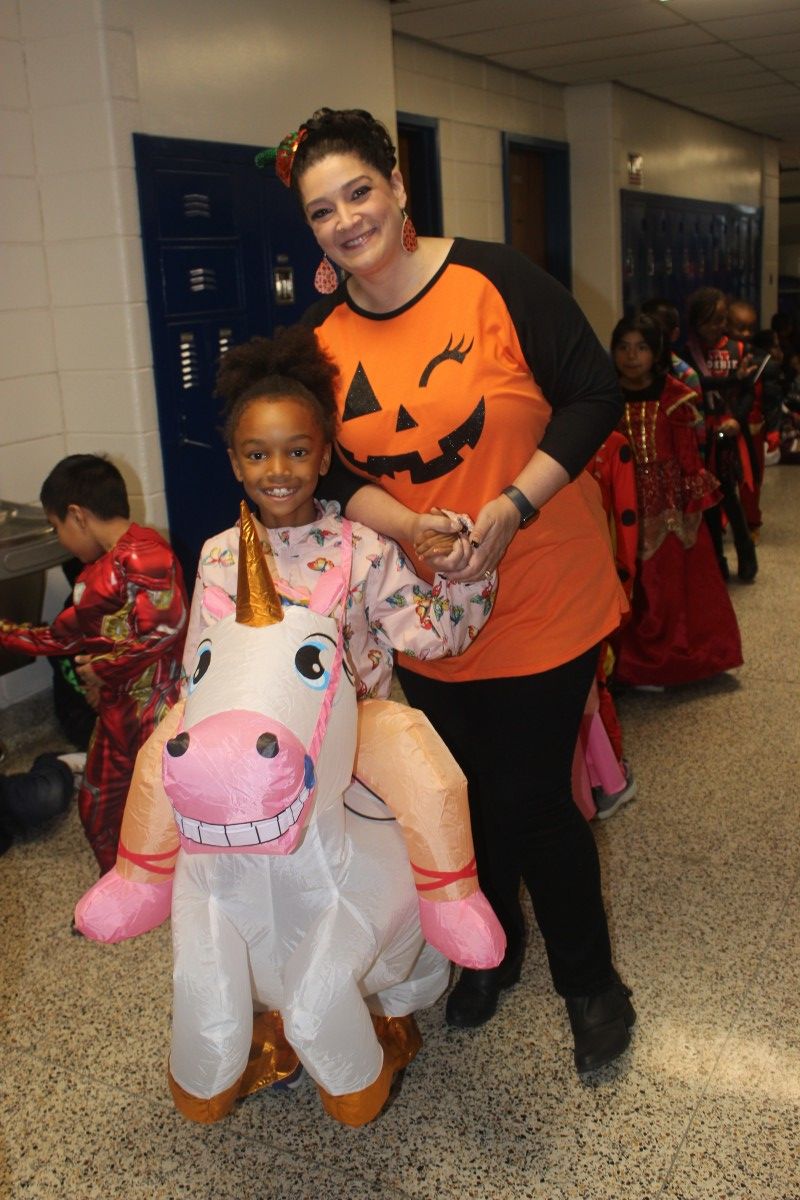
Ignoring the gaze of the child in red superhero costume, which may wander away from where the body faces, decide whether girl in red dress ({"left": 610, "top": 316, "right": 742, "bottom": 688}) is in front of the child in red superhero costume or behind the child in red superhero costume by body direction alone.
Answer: behind

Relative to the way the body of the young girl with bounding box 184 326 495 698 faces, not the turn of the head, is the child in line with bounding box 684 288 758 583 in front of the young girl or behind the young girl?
behind

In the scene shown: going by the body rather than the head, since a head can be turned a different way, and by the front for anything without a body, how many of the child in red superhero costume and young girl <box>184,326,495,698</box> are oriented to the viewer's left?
1

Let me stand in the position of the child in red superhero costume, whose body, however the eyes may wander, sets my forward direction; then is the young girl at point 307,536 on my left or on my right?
on my left

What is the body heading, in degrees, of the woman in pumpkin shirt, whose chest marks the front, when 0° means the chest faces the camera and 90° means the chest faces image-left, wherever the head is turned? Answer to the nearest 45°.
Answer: approximately 45°

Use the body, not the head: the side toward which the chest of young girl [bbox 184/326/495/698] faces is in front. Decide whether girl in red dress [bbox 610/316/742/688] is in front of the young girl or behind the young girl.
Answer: behind

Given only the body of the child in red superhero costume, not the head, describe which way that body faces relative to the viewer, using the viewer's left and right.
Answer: facing to the left of the viewer

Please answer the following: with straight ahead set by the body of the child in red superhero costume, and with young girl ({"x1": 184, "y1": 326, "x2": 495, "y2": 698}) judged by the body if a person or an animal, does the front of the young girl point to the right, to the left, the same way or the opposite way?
to the left

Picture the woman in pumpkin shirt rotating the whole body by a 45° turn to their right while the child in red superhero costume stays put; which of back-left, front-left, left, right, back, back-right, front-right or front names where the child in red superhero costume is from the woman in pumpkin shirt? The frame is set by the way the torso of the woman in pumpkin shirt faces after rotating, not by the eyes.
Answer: front-right
